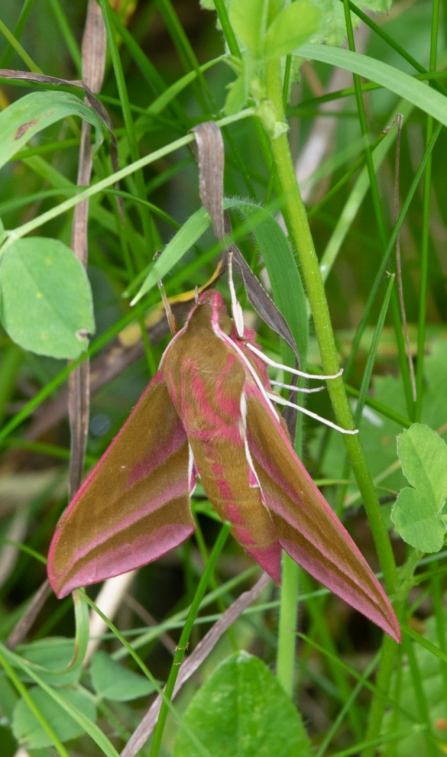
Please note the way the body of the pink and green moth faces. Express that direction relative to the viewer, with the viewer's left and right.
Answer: facing away from the viewer
